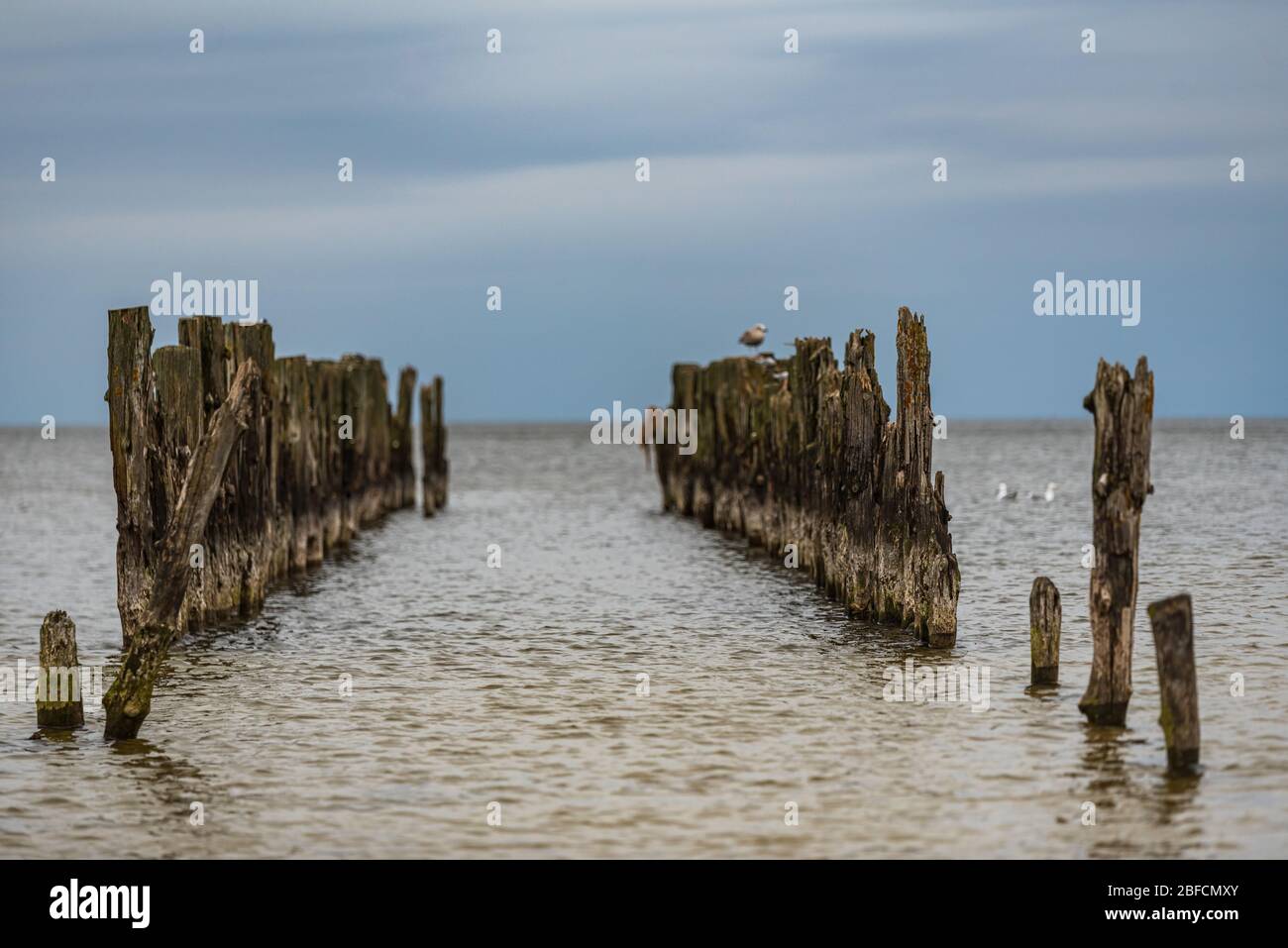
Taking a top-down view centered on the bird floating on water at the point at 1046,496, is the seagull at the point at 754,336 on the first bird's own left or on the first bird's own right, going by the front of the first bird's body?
on the first bird's own right

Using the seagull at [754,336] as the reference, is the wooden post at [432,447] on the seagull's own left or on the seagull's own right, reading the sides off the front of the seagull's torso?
on the seagull's own left

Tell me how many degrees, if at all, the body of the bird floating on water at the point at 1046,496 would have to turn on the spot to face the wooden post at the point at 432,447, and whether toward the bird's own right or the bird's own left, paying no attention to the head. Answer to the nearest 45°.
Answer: approximately 135° to the bird's own right

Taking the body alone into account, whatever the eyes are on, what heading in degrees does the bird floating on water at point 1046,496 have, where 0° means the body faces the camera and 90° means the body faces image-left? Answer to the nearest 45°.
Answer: approximately 270°
